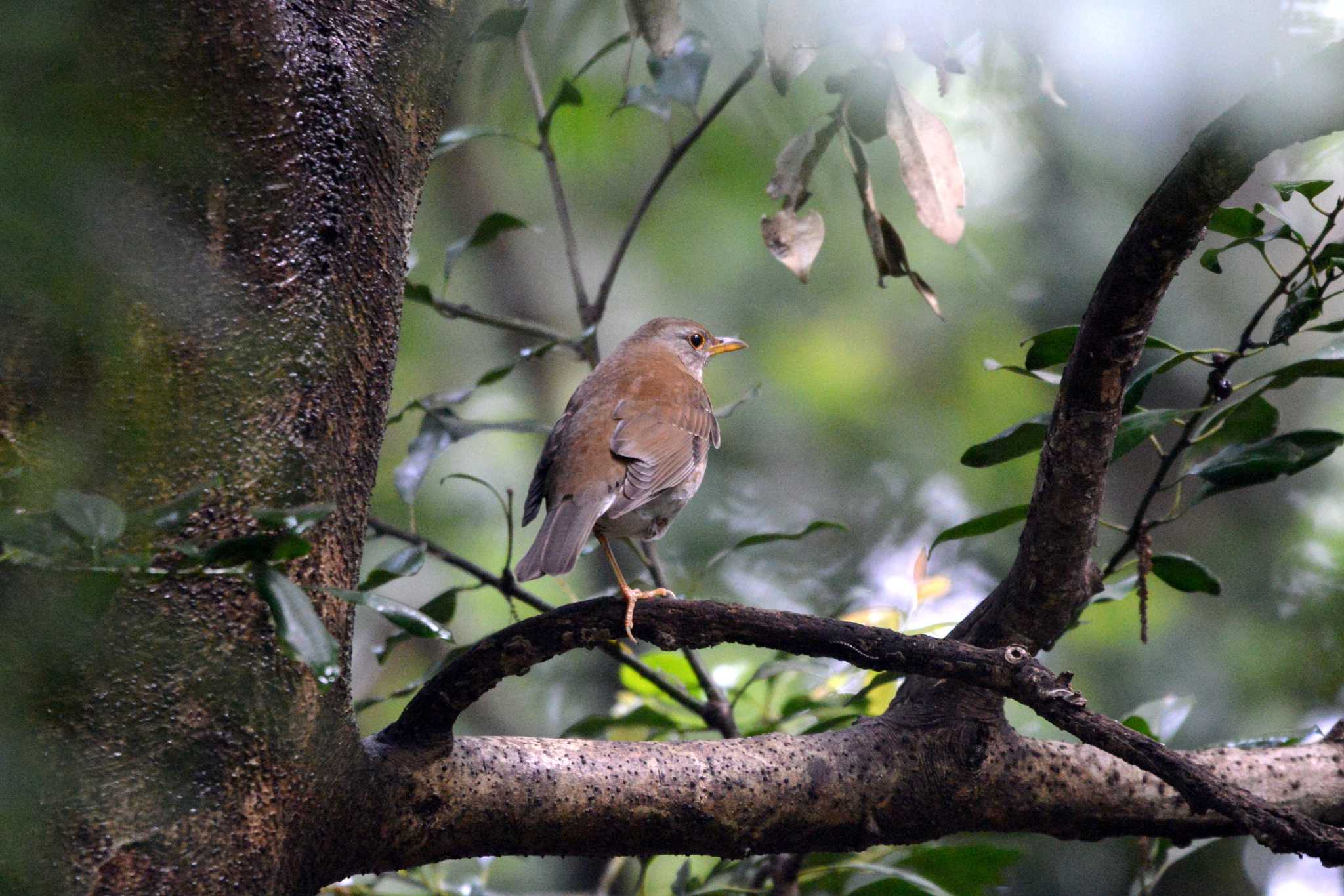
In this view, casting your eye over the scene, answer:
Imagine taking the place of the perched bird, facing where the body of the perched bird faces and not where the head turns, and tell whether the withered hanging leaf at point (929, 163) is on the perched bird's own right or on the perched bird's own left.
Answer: on the perched bird's own right

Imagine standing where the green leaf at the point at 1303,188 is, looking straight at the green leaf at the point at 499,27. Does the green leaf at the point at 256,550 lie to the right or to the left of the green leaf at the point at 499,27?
left

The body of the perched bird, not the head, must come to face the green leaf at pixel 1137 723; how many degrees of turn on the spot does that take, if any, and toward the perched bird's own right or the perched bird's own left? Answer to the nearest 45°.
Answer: approximately 45° to the perched bird's own right

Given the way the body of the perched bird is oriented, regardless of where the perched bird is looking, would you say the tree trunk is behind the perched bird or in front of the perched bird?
behind

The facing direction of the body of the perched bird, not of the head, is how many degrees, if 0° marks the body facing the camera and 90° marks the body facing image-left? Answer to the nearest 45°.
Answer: approximately 225°

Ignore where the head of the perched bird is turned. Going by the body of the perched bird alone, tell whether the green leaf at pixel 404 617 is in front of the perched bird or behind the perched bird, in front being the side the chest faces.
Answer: behind

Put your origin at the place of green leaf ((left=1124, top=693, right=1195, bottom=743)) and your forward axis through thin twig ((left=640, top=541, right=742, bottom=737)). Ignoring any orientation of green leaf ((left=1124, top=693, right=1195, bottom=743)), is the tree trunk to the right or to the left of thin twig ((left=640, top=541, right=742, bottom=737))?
left
